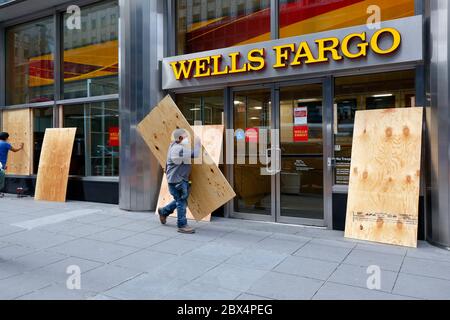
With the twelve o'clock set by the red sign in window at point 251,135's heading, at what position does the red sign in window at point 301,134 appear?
the red sign in window at point 301,134 is roughly at 10 o'clock from the red sign in window at point 251,135.

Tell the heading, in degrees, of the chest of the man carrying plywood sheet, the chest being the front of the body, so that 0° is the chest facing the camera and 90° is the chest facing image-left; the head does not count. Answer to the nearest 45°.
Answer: approximately 270°

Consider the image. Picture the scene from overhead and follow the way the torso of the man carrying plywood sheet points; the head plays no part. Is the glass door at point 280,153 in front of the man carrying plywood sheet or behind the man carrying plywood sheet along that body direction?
in front

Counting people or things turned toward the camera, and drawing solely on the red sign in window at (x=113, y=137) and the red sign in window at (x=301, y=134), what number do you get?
2

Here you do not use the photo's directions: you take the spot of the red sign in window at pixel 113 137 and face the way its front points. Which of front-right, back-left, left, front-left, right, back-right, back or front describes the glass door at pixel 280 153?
front-left

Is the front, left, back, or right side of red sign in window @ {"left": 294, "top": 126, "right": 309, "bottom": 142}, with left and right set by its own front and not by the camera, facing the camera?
front

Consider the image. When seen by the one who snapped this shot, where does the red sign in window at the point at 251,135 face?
facing the viewer

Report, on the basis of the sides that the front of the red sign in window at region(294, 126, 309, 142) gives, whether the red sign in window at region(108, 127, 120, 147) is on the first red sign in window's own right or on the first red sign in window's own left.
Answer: on the first red sign in window's own right

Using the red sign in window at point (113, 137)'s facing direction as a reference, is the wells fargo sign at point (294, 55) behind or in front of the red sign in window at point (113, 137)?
in front

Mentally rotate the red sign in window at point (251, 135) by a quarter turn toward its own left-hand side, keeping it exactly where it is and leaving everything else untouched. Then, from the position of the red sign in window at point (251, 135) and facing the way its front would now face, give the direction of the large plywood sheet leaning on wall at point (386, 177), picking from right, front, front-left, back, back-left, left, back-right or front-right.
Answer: front-right

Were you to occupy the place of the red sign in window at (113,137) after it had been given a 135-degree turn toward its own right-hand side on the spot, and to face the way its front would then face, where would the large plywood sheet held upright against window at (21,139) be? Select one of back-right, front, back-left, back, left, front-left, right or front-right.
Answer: front

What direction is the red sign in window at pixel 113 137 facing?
toward the camera

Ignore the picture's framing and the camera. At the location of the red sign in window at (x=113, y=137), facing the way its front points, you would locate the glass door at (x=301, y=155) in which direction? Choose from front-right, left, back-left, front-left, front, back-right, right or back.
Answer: front-left
